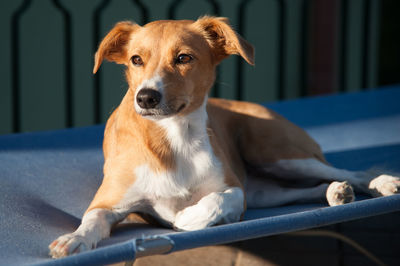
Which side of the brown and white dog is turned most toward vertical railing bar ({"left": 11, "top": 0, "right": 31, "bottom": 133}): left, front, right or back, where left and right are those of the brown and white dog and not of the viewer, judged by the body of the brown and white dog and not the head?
right

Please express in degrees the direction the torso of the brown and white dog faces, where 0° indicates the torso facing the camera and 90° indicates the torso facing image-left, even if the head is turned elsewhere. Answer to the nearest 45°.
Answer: approximately 45°
